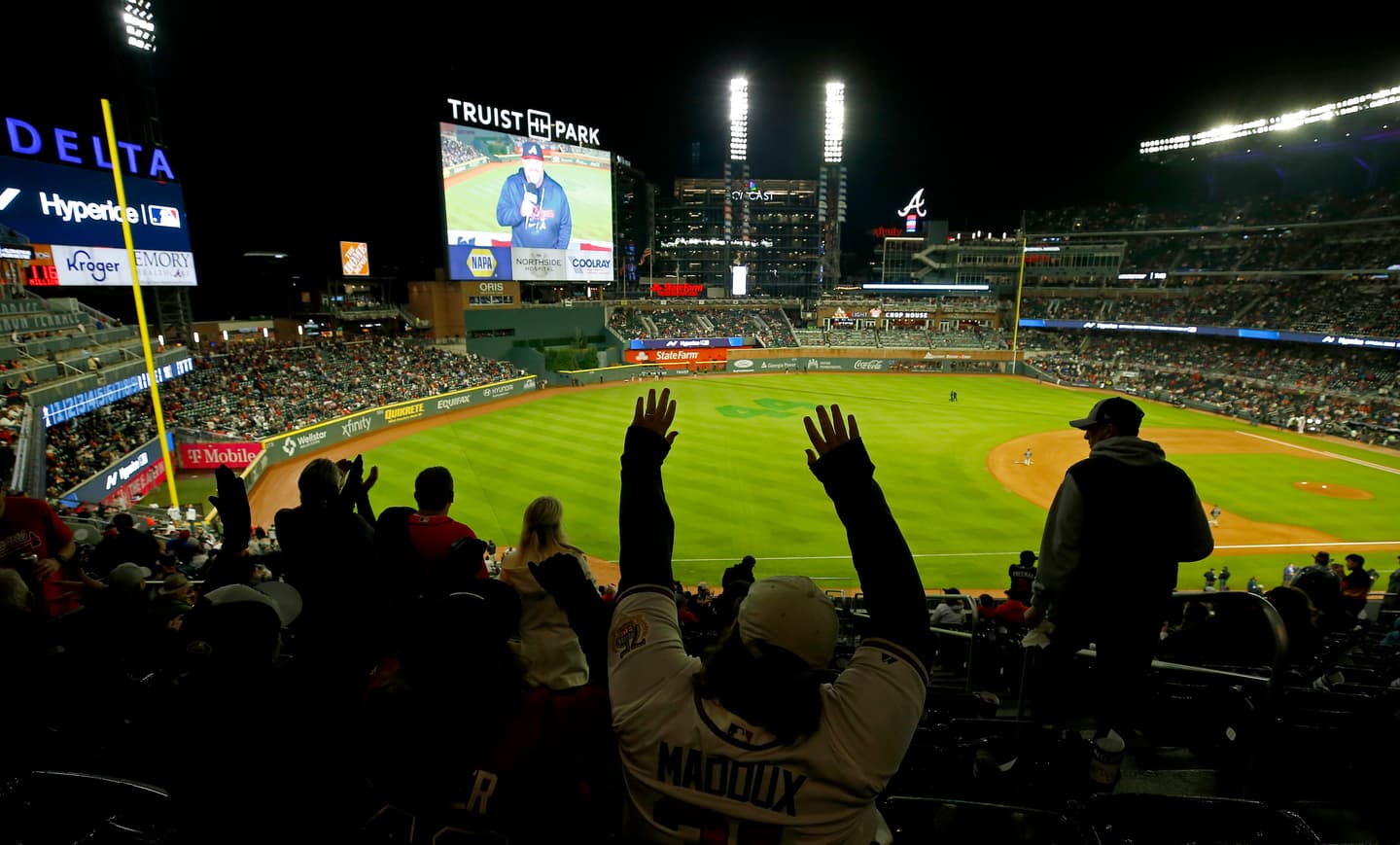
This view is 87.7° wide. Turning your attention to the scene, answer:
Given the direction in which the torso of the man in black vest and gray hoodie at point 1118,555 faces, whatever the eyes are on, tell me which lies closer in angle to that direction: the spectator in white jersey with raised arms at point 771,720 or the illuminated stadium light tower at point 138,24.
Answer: the illuminated stadium light tower

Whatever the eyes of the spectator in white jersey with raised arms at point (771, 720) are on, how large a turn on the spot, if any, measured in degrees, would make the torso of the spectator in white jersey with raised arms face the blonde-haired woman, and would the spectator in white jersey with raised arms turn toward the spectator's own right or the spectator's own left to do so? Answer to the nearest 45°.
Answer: approximately 45° to the spectator's own left

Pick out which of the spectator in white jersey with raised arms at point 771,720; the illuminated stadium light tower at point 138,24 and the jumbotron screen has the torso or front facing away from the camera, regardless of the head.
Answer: the spectator in white jersey with raised arms

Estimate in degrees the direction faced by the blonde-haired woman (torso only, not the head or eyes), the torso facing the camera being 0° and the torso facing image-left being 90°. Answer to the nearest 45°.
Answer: approximately 180°

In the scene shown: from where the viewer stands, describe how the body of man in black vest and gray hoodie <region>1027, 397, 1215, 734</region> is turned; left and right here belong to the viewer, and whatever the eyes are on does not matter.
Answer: facing away from the viewer and to the left of the viewer

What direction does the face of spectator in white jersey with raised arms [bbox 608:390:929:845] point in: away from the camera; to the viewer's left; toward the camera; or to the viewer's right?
away from the camera

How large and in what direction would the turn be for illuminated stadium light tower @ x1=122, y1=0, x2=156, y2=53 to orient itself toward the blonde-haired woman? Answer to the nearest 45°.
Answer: approximately 45° to its right

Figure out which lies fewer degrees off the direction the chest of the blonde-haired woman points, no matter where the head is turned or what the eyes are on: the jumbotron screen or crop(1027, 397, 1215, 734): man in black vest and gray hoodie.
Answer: the jumbotron screen

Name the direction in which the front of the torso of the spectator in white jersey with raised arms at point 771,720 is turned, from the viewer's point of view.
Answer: away from the camera

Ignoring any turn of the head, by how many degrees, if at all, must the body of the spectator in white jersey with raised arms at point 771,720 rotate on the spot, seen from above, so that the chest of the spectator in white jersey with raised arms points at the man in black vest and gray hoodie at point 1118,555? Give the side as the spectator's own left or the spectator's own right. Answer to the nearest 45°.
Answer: approximately 45° to the spectator's own right

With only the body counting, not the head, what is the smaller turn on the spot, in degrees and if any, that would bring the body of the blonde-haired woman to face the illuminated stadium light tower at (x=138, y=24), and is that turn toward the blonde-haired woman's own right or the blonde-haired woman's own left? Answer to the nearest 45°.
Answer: approximately 45° to the blonde-haired woman's own left

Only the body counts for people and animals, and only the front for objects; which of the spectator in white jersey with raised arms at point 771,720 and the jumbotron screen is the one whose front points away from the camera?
the spectator in white jersey with raised arms

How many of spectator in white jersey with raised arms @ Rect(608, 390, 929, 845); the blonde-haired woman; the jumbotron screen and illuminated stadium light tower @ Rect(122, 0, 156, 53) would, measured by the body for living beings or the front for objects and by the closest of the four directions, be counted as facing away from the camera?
2

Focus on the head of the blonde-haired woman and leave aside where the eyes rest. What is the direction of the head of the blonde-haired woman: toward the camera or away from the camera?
away from the camera

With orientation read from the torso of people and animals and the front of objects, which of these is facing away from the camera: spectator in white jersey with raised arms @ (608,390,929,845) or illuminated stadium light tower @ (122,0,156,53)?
the spectator in white jersey with raised arms
